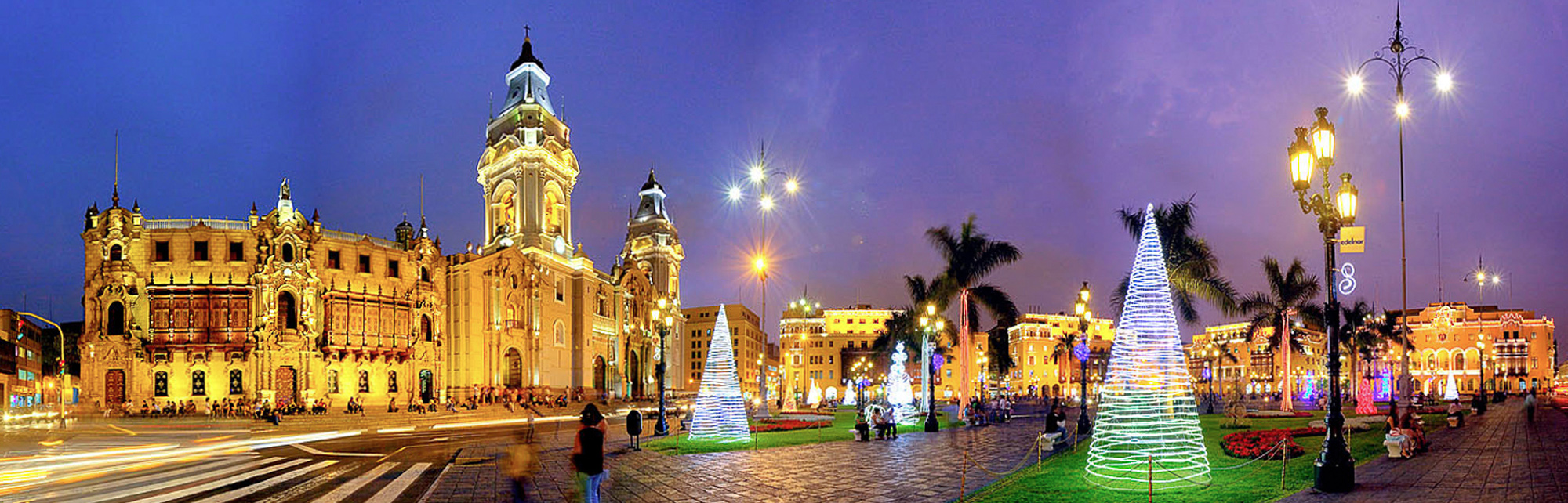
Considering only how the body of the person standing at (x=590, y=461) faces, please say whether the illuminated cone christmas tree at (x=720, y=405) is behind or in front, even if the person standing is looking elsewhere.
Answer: in front

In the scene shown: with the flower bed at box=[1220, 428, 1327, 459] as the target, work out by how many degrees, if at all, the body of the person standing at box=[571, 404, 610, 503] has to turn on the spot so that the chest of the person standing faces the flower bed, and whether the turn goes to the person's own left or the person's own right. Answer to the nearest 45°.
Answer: approximately 45° to the person's own right

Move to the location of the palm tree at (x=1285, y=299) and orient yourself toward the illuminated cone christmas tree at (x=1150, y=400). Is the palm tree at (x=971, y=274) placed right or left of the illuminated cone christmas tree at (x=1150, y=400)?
right

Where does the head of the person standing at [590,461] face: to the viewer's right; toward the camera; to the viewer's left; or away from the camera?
away from the camera

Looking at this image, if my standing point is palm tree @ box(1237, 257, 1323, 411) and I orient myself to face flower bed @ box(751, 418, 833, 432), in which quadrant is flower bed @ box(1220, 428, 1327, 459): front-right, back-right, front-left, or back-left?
front-left

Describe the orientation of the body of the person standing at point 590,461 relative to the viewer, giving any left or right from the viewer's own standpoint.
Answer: facing away from the viewer

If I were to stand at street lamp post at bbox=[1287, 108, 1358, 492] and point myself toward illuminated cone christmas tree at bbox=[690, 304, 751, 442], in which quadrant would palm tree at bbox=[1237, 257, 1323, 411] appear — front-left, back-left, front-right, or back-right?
front-right

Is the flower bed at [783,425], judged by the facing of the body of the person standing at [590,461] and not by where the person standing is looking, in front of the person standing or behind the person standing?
in front
